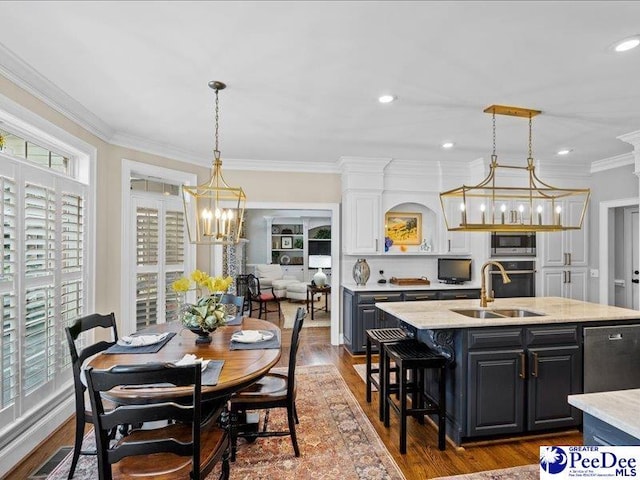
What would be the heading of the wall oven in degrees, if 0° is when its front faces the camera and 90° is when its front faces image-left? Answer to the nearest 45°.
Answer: approximately 0°

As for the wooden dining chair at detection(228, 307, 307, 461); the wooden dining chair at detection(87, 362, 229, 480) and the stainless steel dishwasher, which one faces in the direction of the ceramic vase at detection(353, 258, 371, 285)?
the wooden dining chair at detection(87, 362, 229, 480)

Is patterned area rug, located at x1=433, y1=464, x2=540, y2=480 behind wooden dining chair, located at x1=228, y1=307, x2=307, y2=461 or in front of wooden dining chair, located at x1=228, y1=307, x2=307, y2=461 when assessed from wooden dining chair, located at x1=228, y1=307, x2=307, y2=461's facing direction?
behind

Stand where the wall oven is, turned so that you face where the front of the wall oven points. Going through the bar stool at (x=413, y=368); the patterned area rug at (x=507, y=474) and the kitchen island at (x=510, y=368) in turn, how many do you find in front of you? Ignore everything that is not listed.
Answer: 3

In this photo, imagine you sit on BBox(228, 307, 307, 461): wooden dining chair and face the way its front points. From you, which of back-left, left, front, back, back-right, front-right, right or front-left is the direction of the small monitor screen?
back-right

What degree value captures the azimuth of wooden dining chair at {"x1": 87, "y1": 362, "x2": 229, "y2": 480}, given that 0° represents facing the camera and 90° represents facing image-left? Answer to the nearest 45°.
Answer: approximately 225°

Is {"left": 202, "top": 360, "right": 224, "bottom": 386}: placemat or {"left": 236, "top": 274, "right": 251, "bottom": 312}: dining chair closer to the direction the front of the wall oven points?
the placemat

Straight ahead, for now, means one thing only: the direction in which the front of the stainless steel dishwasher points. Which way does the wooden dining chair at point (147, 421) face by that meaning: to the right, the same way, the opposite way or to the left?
the opposite way

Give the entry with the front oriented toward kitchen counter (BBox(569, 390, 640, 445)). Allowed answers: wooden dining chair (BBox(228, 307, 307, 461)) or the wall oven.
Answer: the wall oven

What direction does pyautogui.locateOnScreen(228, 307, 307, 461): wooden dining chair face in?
to the viewer's left

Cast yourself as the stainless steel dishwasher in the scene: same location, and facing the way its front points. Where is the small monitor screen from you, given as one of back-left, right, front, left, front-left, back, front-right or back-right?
back-right

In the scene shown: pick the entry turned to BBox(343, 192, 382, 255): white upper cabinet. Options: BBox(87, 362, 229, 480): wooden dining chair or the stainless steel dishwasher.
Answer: the wooden dining chair

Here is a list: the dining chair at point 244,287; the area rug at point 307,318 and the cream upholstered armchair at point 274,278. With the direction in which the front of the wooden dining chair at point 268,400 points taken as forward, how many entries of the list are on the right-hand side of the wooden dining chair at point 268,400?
3

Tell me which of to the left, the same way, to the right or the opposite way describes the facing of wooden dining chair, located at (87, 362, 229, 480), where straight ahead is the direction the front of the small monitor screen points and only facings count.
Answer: the opposite way

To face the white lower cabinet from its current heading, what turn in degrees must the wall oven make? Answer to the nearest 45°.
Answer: approximately 135° to its left
